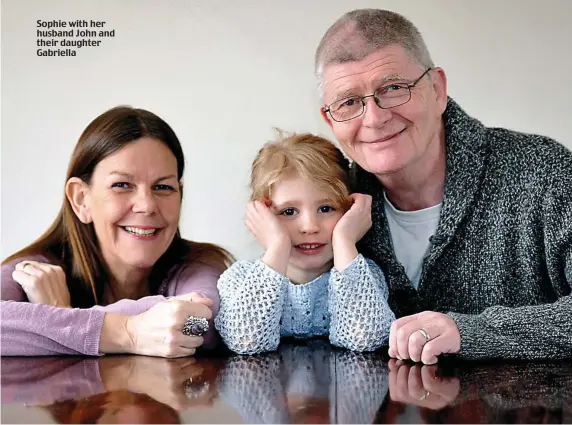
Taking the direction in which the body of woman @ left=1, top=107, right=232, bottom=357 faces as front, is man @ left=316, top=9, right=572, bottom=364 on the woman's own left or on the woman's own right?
on the woman's own left

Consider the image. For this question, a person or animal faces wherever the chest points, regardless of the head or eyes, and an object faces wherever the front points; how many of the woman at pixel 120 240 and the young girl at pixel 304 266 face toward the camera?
2

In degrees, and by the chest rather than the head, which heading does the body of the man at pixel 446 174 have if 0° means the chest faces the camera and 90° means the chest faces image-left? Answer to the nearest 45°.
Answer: approximately 45°
